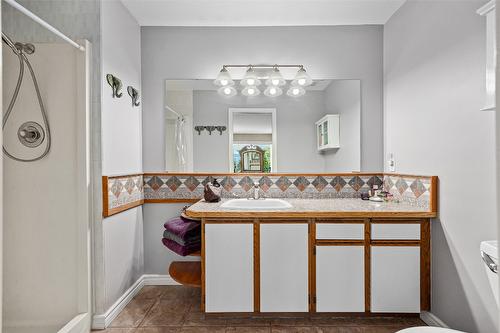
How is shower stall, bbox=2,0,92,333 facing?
to the viewer's right

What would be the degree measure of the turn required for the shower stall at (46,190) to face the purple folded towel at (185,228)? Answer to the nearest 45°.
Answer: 0° — it already faces it

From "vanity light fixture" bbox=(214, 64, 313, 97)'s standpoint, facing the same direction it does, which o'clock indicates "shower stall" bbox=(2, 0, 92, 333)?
The shower stall is roughly at 2 o'clock from the vanity light fixture.

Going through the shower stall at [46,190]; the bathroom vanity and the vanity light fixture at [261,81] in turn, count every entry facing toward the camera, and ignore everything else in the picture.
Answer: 2

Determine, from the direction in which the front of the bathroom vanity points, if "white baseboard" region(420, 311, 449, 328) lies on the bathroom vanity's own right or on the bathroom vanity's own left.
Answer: on the bathroom vanity's own left

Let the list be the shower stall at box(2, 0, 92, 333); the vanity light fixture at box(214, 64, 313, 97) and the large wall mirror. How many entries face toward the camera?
2

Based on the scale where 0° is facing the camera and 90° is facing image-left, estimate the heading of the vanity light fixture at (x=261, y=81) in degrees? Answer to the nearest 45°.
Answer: approximately 0°
